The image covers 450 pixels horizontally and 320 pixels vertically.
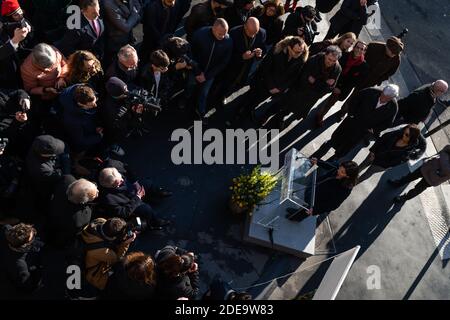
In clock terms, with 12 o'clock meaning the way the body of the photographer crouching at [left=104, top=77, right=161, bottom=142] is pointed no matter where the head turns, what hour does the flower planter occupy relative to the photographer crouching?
The flower planter is roughly at 12 o'clock from the photographer crouching.

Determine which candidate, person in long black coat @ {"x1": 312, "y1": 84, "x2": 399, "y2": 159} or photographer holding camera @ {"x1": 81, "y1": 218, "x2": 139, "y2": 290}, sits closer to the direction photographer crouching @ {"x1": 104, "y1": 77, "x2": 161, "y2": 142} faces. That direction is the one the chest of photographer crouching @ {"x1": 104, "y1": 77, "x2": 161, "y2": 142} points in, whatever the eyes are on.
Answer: the person in long black coat

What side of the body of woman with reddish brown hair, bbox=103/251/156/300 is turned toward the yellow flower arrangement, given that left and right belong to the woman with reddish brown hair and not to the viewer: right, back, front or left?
front

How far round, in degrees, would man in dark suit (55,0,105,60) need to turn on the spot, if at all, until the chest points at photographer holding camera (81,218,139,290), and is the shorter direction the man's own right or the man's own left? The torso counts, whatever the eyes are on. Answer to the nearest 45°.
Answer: approximately 45° to the man's own right

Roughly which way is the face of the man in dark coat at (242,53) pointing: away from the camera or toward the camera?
toward the camera

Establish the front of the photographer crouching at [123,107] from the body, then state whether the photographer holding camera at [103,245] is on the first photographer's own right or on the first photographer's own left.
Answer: on the first photographer's own right

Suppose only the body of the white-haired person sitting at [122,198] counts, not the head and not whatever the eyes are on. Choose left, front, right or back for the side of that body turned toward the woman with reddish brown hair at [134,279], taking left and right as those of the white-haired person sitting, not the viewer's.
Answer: right

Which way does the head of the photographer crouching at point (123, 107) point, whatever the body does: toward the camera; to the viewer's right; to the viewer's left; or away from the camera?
to the viewer's right

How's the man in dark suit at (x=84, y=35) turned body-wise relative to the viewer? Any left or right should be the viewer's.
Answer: facing the viewer and to the right of the viewer

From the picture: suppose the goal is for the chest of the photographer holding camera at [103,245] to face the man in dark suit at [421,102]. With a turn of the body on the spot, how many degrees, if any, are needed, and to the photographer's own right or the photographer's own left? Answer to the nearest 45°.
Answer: approximately 45° to the photographer's own left

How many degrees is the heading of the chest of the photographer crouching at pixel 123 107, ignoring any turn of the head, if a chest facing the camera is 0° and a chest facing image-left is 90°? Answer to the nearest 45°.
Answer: approximately 270°

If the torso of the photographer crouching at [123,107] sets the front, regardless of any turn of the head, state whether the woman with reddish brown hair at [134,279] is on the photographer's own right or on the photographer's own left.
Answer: on the photographer's own right

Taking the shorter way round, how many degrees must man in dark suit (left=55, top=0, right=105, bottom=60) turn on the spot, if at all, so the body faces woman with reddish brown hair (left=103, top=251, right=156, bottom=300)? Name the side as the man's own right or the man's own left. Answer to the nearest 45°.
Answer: approximately 45° to the man's own right

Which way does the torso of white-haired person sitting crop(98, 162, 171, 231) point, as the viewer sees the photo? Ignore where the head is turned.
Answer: to the viewer's right

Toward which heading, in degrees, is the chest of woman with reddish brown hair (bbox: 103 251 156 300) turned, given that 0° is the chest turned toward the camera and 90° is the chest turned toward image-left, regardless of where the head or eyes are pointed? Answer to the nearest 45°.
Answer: approximately 225°

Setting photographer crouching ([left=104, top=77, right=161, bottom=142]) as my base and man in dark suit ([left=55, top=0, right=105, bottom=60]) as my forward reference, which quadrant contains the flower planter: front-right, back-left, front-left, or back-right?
back-right

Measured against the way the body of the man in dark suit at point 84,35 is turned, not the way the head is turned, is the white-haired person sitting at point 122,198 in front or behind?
in front

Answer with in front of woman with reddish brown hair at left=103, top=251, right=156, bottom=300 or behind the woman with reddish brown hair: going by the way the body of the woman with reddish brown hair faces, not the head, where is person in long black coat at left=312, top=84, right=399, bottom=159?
in front

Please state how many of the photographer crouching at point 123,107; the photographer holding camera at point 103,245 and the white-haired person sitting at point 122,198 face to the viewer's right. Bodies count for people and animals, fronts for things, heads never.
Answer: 3
